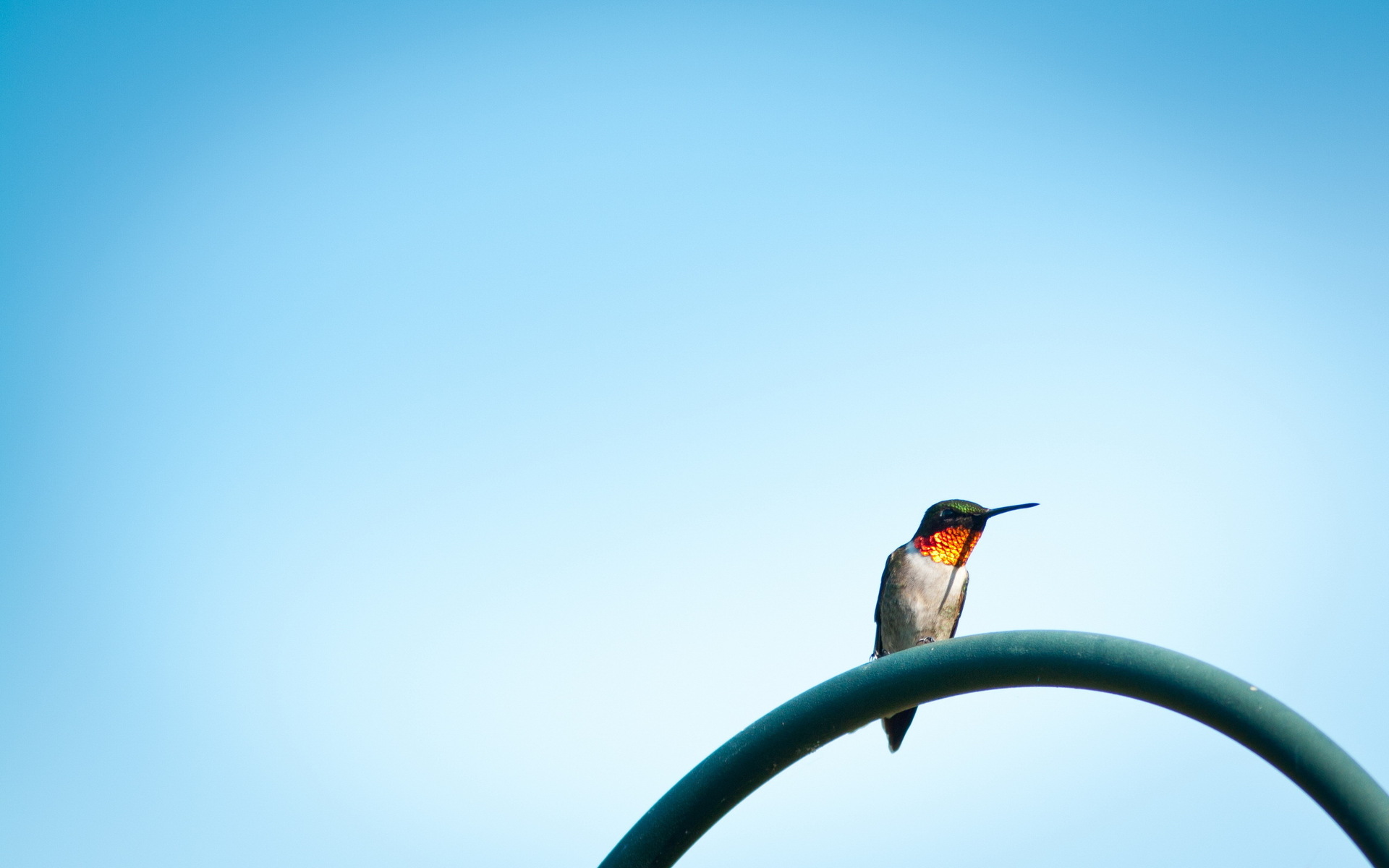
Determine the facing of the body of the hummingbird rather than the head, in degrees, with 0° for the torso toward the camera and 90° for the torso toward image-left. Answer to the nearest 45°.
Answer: approximately 315°
